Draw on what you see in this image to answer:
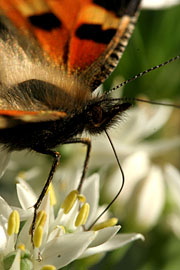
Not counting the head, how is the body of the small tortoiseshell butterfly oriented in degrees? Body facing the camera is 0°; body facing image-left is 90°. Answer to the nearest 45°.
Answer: approximately 270°
